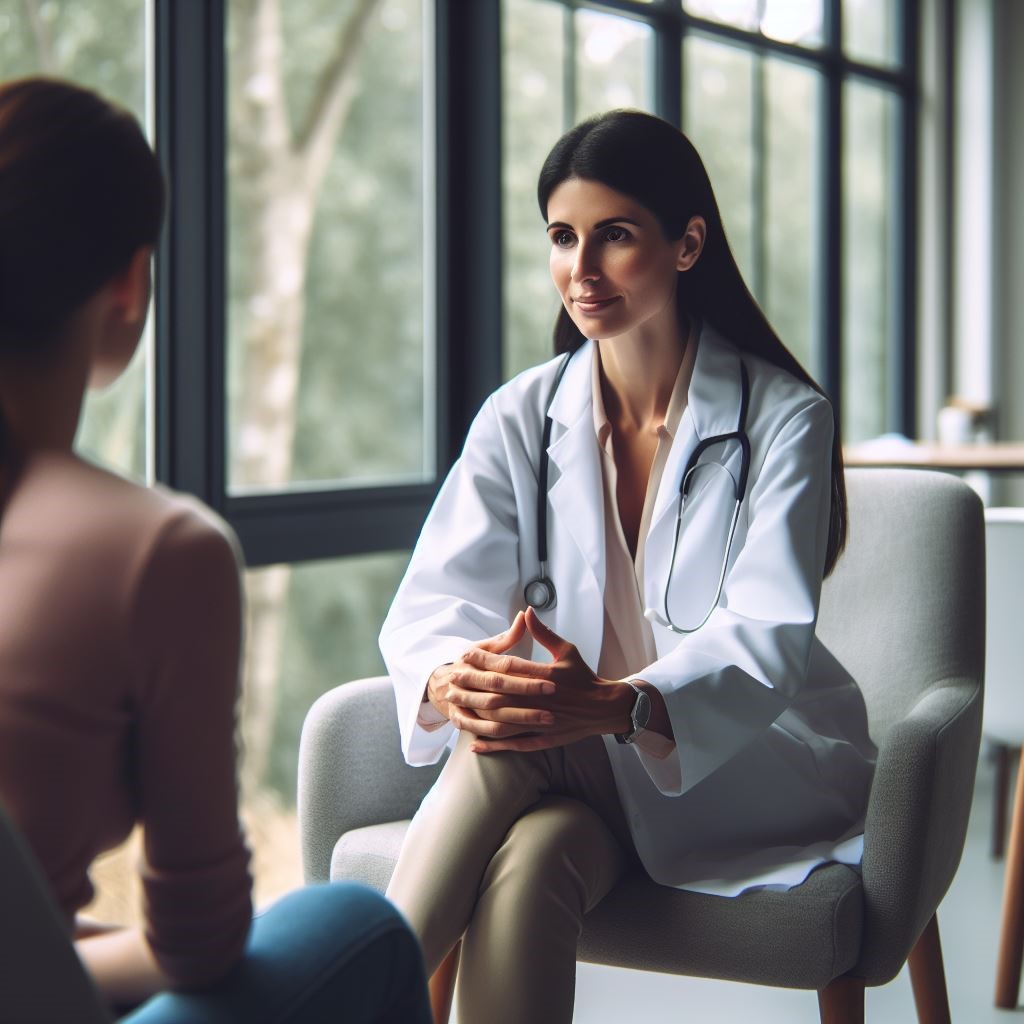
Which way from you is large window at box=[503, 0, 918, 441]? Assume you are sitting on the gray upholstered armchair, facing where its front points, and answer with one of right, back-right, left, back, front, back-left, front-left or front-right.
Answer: back-right

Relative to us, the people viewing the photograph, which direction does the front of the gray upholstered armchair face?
facing the viewer and to the left of the viewer

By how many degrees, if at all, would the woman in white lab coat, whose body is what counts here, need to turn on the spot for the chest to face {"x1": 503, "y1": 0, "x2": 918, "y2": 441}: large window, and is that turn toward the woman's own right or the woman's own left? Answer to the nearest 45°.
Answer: approximately 135° to the woman's own right

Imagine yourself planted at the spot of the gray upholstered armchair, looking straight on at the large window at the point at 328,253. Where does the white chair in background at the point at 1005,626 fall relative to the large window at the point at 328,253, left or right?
right

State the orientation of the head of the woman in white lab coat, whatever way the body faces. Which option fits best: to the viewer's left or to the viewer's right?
to the viewer's left
